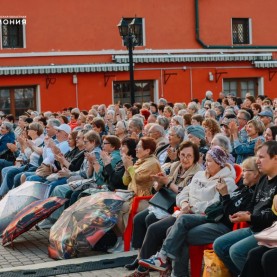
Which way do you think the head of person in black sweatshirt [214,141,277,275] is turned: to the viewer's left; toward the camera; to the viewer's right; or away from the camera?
to the viewer's left

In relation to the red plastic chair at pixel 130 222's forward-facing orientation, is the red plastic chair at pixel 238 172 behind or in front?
behind

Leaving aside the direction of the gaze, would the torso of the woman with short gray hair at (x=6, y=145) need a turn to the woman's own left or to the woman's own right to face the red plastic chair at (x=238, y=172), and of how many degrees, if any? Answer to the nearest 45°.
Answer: approximately 90° to the woman's own left

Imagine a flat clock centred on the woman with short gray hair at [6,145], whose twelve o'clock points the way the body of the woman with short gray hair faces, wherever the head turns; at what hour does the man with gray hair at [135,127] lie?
The man with gray hair is roughly at 8 o'clock from the woman with short gray hair.

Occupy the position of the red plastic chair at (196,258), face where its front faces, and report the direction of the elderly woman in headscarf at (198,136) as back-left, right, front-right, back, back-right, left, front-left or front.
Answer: back-right
